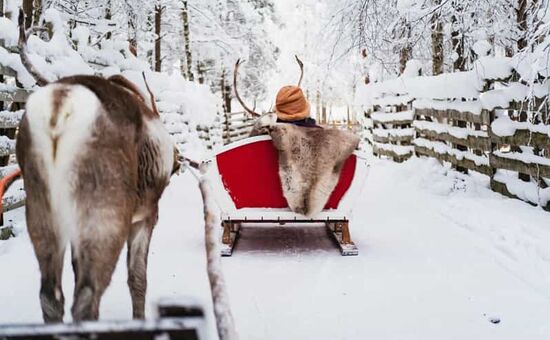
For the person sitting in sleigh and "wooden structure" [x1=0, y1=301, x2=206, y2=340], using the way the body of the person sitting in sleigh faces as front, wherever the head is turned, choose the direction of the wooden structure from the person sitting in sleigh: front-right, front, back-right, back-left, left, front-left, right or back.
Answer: back

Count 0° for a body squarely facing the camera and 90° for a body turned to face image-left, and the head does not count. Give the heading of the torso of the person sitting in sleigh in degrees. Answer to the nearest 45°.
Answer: approximately 180°

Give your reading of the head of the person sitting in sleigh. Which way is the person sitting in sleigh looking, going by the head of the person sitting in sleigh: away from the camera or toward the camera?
away from the camera

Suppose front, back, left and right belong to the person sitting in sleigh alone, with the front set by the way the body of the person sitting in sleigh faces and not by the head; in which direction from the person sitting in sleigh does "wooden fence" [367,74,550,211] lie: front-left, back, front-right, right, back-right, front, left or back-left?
front-right
